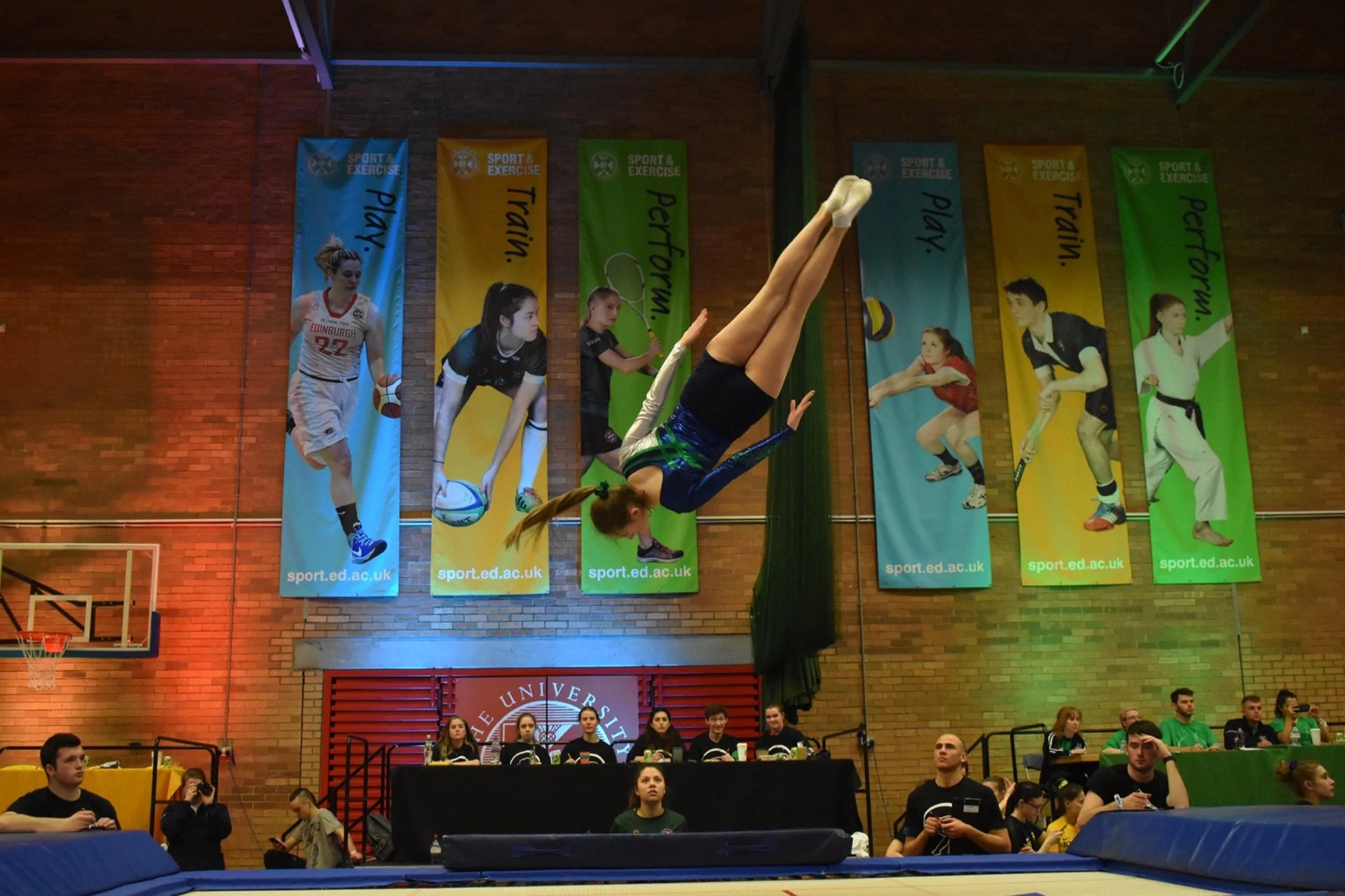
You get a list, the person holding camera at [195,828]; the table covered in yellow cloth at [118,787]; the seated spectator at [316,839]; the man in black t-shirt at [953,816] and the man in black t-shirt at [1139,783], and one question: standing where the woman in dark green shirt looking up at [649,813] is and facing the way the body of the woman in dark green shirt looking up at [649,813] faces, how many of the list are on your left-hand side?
2

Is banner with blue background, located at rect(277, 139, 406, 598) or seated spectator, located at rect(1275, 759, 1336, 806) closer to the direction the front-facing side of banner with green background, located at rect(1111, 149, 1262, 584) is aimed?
the seated spectator

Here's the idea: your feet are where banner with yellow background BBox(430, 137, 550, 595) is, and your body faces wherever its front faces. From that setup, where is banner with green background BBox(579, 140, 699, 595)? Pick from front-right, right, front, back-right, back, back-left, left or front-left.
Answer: left
